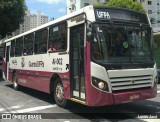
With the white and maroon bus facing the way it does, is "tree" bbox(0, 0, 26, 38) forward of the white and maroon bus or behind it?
behind

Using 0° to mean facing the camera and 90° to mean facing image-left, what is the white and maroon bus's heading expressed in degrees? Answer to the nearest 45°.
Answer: approximately 315°
